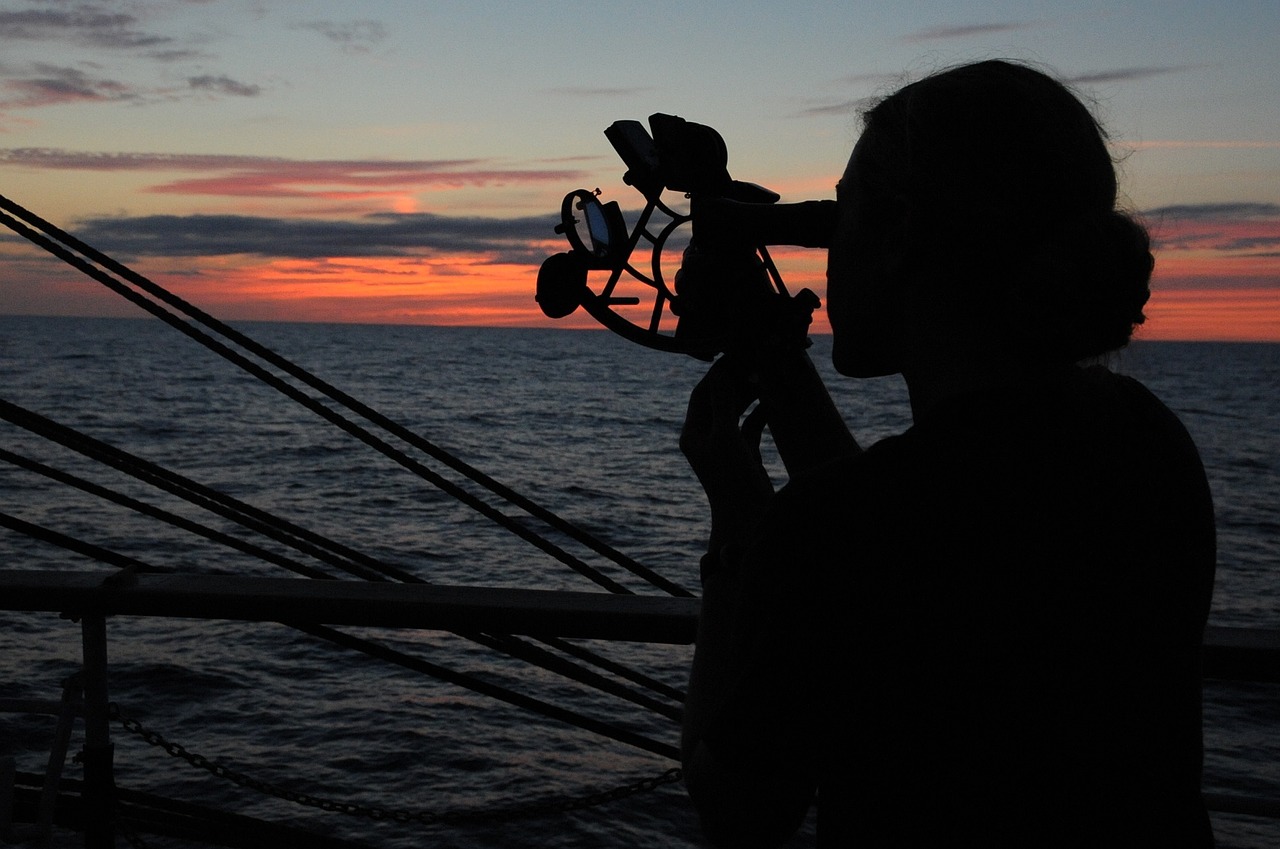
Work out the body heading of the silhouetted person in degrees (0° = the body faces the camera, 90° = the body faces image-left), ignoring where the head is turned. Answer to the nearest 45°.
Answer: approximately 135°

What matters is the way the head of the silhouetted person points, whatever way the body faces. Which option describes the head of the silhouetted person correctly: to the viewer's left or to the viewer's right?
to the viewer's left
